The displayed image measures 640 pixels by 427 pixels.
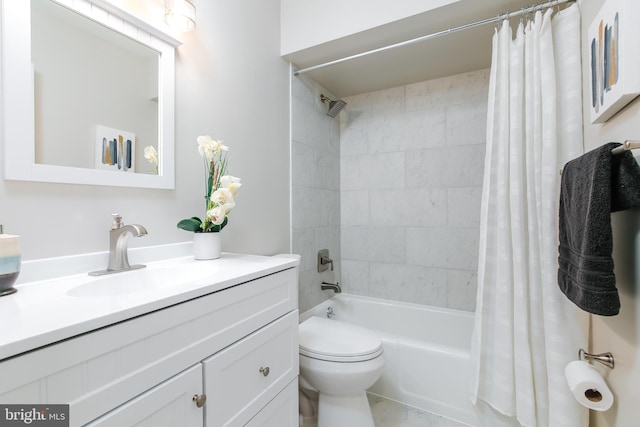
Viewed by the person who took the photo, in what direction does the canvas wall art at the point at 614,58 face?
facing to the left of the viewer

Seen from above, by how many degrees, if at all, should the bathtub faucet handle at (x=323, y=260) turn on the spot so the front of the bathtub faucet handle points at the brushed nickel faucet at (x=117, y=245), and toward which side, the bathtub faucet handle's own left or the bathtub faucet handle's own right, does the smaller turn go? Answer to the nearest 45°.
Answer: approximately 90° to the bathtub faucet handle's own right

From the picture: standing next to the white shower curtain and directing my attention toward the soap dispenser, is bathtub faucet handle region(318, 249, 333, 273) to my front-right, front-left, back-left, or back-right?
front-right

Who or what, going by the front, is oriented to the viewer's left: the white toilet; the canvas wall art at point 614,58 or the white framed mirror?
the canvas wall art

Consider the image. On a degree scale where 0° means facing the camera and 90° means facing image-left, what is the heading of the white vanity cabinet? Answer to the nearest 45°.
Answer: approximately 315°

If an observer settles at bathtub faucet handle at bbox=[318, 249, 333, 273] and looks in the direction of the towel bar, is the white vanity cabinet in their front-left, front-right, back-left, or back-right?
front-right

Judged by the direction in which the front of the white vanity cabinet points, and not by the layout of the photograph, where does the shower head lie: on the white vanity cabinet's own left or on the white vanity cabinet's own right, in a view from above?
on the white vanity cabinet's own left

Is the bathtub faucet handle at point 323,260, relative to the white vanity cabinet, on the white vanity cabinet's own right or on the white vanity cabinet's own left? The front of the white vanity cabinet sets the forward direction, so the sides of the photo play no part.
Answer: on the white vanity cabinet's own left

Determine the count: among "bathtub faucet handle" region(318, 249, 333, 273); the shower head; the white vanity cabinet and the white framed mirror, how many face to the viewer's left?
0

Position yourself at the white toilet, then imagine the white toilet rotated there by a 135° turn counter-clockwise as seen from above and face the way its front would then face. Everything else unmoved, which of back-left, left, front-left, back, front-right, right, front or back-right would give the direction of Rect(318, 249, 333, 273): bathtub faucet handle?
front

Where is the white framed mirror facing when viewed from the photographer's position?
facing the viewer and to the right of the viewer

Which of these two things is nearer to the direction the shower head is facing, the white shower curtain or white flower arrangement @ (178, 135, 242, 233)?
the white shower curtain
